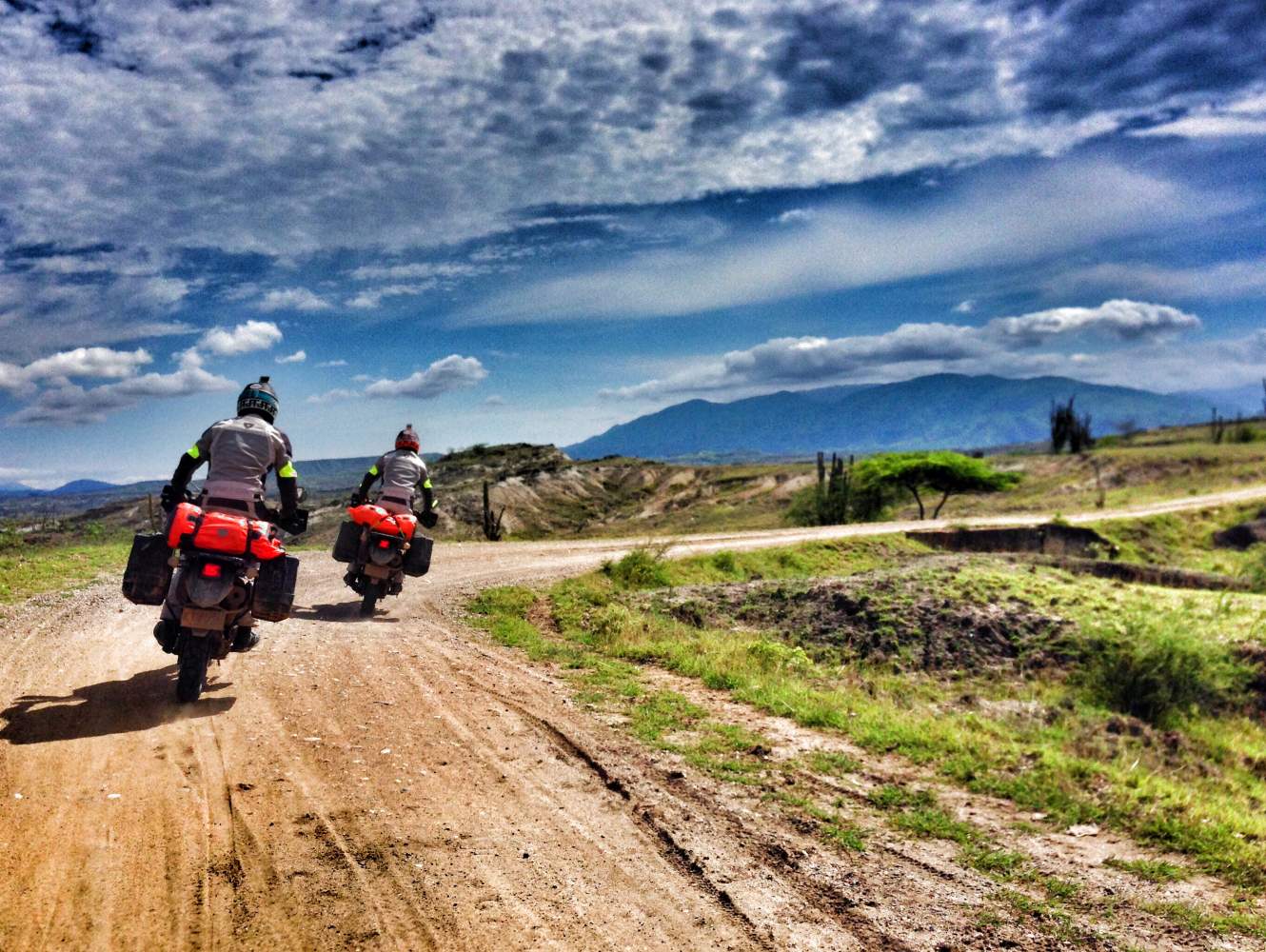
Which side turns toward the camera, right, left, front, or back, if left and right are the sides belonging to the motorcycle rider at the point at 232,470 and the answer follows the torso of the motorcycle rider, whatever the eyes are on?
back

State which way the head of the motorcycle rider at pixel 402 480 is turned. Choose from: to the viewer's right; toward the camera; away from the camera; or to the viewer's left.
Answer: away from the camera

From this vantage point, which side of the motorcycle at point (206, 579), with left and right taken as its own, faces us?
back

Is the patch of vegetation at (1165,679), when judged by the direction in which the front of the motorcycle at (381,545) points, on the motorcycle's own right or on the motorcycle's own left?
on the motorcycle's own right

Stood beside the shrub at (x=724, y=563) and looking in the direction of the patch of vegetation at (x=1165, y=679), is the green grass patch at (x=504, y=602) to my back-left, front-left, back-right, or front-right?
front-right

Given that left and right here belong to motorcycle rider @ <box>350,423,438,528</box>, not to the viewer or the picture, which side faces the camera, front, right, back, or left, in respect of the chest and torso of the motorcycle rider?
back

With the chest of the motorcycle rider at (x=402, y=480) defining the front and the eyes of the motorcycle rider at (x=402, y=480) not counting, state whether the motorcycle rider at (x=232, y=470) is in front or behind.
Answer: behind

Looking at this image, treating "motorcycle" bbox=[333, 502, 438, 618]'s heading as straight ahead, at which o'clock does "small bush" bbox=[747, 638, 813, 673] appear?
The small bush is roughly at 4 o'clock from the motorcycle.

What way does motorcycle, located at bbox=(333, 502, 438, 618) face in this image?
away from the camera

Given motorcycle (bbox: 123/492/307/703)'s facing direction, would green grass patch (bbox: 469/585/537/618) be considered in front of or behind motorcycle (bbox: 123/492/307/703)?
in front

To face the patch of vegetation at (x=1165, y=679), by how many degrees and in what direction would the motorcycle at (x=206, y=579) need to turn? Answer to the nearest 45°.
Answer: approximately 90° to its right

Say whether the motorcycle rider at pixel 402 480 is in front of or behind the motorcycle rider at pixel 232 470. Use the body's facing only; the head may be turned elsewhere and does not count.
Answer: in front

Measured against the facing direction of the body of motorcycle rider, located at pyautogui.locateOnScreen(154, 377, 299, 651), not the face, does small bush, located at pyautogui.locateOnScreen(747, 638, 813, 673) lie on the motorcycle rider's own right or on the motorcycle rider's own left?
on the motorcycle rider's own right

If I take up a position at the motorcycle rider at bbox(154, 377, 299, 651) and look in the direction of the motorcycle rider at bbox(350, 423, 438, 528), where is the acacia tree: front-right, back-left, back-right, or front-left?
front-right
